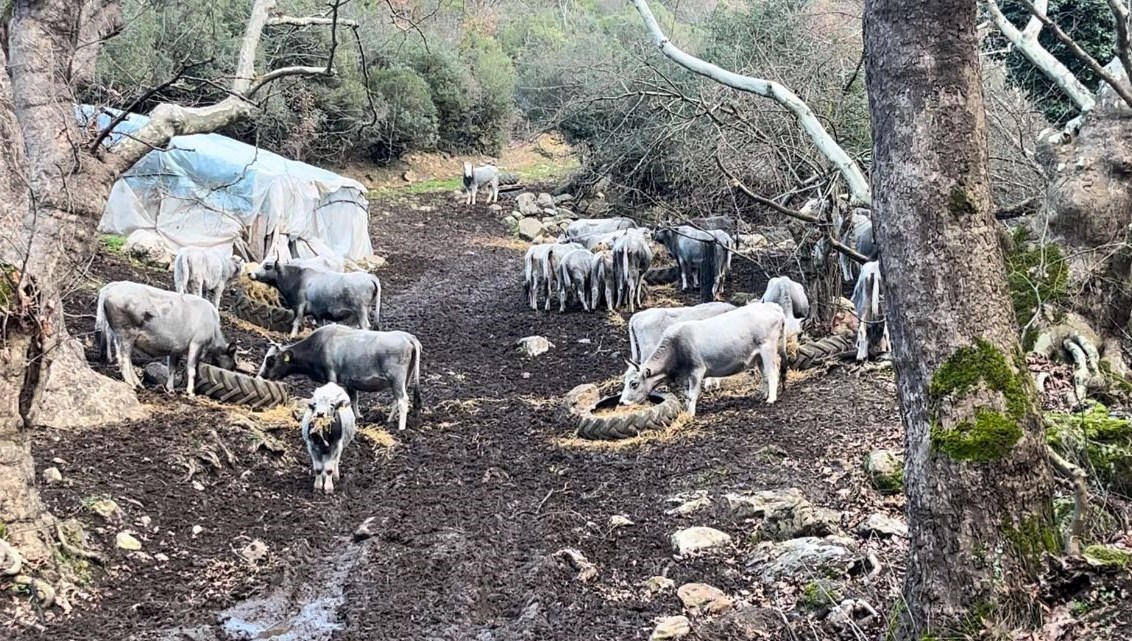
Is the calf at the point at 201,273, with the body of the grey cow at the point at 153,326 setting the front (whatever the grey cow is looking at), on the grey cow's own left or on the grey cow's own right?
on the grey cow's own left

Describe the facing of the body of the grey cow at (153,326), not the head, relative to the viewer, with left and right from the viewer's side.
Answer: facing to the right of the viewer

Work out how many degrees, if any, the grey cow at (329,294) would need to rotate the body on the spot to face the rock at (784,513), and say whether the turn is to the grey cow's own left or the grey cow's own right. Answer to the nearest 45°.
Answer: approximately 90° to the grey cow's own left

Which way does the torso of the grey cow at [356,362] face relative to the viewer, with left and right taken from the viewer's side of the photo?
facing to the left of the viewer

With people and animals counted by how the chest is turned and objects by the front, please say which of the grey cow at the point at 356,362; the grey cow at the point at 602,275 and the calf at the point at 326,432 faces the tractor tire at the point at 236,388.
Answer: the grey cow at the point at 356,362

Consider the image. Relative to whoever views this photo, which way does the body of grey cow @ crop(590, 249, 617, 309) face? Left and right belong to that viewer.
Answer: facing away from the viewer

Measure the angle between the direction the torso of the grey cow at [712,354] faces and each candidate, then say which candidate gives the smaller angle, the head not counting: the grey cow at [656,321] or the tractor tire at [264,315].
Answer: the tractor tire

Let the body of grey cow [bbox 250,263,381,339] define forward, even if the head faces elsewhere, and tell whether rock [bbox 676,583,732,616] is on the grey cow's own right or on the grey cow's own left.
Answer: on the grey cow's own left

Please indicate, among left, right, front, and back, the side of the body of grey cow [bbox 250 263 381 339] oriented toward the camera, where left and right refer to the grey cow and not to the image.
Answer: left

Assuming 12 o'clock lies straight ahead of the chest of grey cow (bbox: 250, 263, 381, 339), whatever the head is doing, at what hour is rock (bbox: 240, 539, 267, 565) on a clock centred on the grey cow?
The rock is roughly at 9 o'clock from the grey cow.

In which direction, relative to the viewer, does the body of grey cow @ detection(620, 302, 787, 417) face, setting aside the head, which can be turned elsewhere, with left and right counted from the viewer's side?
facing to the left of the viewer

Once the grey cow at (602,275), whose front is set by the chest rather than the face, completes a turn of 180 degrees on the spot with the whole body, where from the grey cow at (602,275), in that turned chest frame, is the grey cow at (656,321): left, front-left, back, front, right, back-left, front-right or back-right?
front

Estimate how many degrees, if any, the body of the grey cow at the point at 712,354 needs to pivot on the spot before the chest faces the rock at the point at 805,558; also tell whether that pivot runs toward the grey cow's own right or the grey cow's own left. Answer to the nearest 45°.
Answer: approximately 90° to the grey cow's own left
